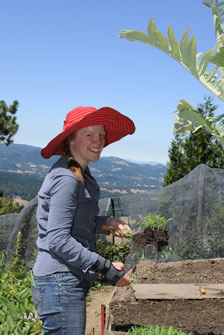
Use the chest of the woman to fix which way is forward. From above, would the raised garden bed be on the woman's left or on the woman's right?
on the woman's left

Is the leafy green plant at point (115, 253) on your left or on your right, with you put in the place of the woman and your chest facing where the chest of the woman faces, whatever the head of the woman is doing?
on your left

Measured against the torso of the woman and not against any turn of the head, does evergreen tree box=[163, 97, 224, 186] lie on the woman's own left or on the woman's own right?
on the woman's own left

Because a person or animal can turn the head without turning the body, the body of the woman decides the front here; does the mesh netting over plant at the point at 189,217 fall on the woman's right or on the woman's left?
on the woman's left
